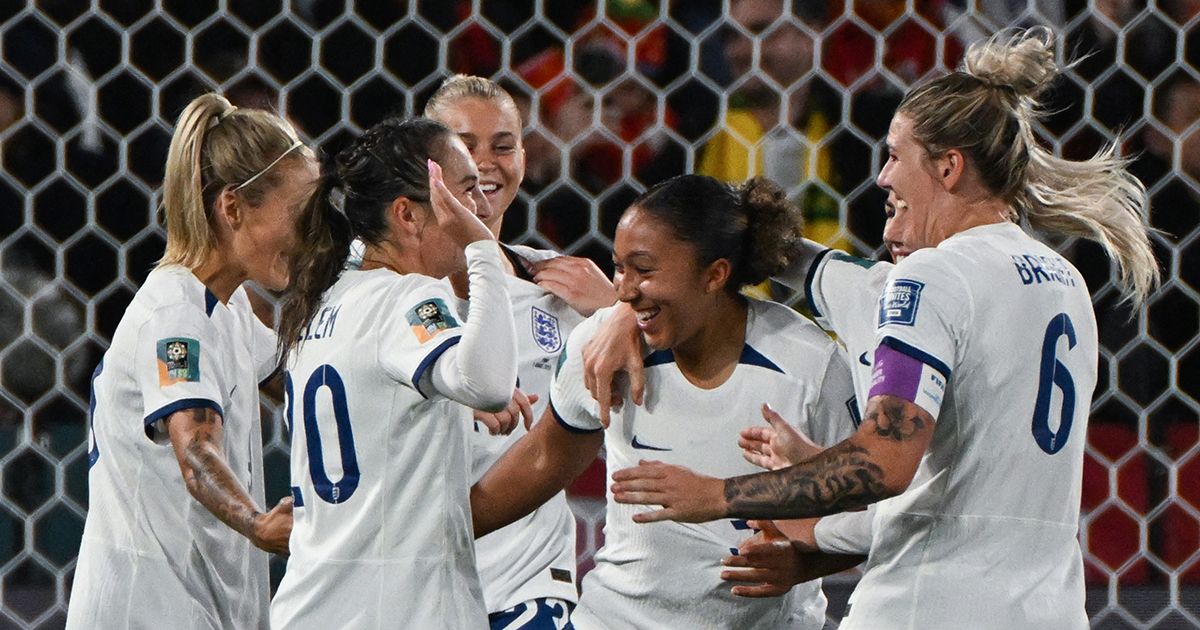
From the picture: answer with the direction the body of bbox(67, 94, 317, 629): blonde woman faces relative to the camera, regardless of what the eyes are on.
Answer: to the viewer's right

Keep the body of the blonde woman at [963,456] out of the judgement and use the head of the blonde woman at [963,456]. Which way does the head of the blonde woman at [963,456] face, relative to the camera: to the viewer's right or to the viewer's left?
to the viewer's left

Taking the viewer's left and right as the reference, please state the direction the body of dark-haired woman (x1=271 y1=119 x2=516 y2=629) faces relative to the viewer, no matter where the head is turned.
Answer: facing away from the viewer and to the right of the viewer

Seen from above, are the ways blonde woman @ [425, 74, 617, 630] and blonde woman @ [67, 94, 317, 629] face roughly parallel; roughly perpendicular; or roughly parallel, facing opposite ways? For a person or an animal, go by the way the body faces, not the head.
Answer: roughly perpendicular

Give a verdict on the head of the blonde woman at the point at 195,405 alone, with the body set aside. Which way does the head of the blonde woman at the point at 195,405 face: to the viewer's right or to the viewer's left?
to the viewer's right

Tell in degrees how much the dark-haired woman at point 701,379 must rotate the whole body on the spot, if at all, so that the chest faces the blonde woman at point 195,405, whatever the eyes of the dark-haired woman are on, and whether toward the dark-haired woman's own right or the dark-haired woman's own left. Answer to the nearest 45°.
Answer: approximately 45° to the dark-haired woman's own right

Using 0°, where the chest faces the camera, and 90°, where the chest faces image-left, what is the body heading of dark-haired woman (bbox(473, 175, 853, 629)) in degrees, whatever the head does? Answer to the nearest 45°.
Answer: approximately 45°

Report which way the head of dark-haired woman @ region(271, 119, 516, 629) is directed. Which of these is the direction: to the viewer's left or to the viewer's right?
to the viewer's right

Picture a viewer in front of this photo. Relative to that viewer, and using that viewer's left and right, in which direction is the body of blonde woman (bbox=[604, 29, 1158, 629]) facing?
facing away from the viewer and to the left of the viewer

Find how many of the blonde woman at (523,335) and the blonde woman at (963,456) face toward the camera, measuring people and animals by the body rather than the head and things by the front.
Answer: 1
